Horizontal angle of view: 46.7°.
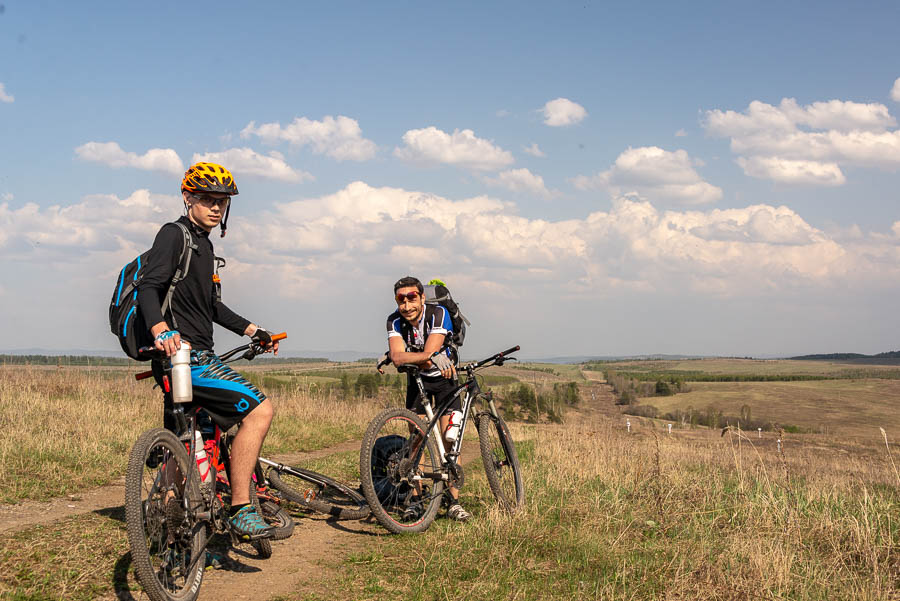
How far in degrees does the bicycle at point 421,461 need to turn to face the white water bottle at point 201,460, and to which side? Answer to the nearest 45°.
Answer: approximately 180°

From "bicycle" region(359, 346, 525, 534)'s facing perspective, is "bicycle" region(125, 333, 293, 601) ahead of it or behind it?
behind

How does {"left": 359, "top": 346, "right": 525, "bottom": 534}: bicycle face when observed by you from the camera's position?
facing away from the viewer and to the right of the viewer

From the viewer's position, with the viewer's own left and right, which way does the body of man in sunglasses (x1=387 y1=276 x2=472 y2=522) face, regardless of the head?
facing the viewer

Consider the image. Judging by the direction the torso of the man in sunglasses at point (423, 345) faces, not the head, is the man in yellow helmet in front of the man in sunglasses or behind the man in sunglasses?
in front

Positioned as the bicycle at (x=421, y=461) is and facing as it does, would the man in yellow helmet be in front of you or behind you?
behind

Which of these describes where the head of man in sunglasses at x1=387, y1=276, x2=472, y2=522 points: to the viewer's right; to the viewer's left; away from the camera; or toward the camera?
toward the camera
